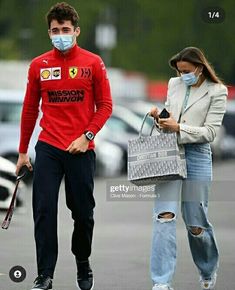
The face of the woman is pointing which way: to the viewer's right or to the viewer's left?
to the viewer's left

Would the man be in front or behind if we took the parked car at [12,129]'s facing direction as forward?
in front

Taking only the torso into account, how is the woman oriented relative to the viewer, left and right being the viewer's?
facing the viewer and to the left of the viewer

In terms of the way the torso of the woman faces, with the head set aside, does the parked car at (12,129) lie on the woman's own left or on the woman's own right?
on the woman's own right

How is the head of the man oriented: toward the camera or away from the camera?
toward the camera

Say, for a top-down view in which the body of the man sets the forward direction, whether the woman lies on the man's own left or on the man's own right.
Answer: on the man's own left

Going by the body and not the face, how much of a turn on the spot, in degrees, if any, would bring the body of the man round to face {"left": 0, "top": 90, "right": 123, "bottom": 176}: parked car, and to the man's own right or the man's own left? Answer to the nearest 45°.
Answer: approximately 180°

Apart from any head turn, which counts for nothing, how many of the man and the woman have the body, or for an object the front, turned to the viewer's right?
0

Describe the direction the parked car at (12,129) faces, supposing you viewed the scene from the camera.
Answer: facing the viewer and to the right of the viewer

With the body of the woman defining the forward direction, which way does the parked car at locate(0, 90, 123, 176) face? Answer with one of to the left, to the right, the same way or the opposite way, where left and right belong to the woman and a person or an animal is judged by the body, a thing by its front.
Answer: to the left

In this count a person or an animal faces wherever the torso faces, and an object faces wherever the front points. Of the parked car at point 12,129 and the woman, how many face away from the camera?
0

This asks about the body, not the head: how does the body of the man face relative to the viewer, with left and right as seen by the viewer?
facing the viewer
